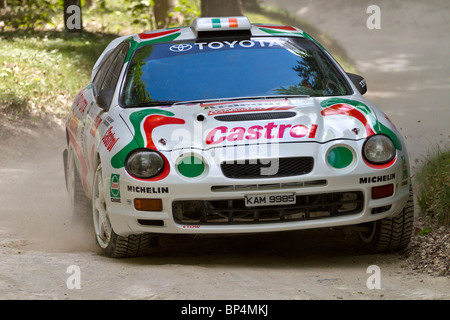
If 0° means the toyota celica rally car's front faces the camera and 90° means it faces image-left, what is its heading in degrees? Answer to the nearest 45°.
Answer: approximately 0°

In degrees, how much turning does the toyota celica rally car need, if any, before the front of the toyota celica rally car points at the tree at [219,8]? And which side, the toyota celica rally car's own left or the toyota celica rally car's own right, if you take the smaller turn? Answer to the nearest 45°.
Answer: approximately 180°

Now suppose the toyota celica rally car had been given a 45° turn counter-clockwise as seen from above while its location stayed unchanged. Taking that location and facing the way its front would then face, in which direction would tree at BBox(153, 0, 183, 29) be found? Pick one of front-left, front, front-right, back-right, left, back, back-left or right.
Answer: back-left
